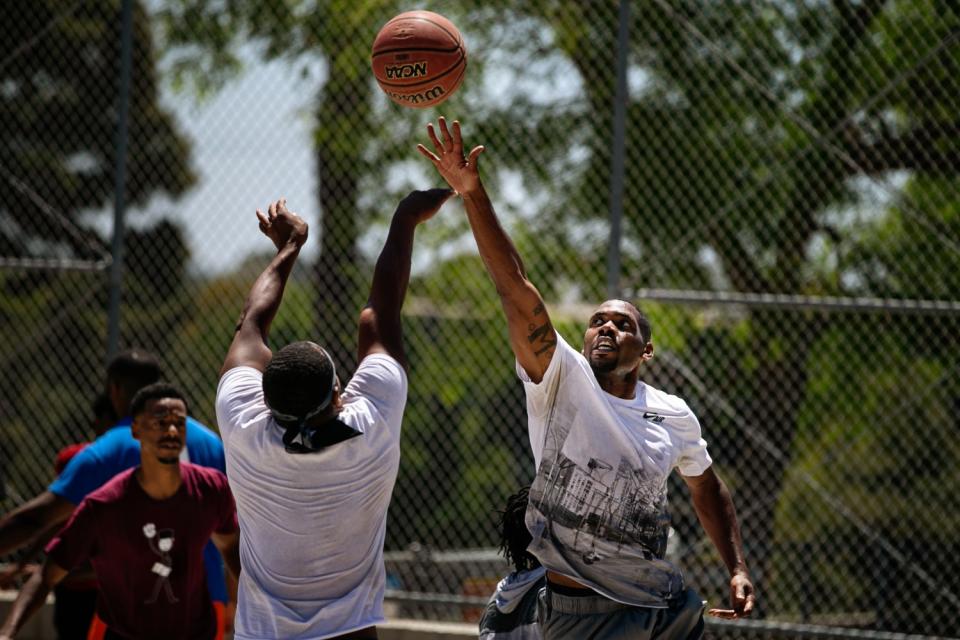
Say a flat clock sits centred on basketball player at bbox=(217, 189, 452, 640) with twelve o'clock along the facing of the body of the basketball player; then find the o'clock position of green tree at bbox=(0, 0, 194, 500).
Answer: The green tree is roughly at 12 o'clock from the basketball player.

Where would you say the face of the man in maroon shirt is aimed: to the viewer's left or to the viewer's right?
to the viewer's right

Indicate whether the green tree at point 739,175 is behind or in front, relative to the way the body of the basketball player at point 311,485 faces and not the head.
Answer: in front

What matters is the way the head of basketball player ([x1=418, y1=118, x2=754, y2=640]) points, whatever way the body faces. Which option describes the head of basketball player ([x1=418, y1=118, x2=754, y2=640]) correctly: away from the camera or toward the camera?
toward the camera

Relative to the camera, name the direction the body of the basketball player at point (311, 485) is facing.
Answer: away from the camera
